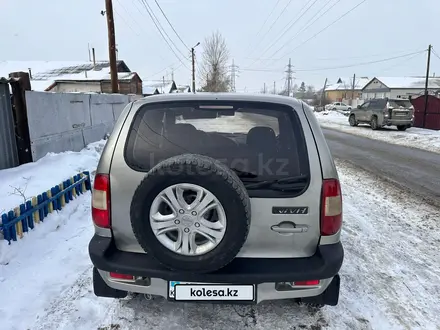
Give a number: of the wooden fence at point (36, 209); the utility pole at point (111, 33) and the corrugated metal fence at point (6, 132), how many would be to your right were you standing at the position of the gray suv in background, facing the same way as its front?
0

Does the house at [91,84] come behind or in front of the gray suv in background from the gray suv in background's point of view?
in front

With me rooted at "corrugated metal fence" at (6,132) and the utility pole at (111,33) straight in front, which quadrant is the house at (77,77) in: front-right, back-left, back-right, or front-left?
front-left

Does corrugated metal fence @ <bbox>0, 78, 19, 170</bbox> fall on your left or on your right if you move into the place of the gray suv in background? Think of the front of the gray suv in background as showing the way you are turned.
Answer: on your left

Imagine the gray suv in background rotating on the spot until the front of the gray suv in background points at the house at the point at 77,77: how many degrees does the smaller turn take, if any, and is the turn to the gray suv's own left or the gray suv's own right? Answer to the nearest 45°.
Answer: approximately 45° to the gray suv's own left

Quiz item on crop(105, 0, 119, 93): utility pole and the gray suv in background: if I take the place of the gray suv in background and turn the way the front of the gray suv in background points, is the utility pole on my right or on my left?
on my left
